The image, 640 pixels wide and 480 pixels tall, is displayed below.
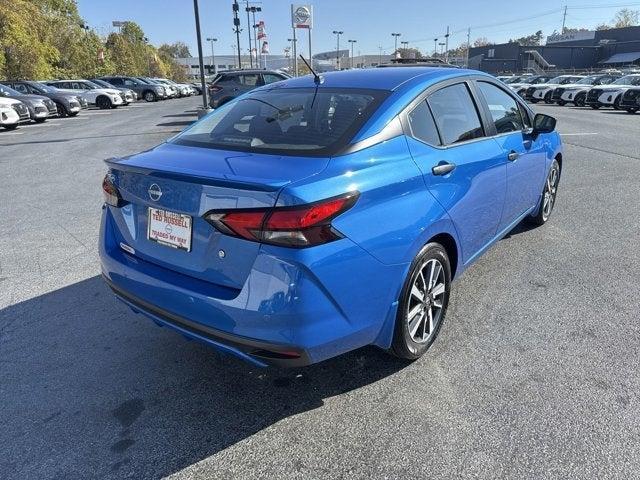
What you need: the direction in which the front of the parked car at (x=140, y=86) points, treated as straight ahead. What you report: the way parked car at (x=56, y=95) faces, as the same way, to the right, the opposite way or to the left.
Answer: the same way

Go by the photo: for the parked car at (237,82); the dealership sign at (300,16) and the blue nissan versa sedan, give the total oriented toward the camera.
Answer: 1

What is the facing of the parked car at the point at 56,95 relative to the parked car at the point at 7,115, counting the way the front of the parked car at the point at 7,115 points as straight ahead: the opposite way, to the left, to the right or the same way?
the same way

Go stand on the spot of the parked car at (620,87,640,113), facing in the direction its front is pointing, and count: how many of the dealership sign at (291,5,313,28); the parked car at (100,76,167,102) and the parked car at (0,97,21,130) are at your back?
0

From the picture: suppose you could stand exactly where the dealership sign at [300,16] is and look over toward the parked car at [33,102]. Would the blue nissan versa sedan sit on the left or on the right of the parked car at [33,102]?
left

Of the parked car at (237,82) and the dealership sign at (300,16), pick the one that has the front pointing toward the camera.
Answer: the dealership sign

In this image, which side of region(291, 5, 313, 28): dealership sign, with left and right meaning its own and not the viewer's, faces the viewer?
front

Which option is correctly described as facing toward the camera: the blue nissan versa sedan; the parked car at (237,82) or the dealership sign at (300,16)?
the dealership sign

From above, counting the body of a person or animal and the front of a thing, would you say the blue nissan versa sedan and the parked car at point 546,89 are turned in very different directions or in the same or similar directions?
very different directions

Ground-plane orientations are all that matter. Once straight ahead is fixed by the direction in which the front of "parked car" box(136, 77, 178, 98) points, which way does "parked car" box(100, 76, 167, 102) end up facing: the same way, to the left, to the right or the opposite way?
the same way

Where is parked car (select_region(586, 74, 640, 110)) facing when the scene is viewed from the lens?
facing the viewer and to the left of the viewer

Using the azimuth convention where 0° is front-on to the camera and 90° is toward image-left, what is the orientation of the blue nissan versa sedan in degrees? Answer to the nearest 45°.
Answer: approximately 225°

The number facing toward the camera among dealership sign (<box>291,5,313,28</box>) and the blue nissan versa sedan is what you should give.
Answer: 1

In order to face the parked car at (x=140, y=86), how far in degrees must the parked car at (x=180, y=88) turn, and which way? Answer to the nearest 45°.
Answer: approximately 90° to its right
